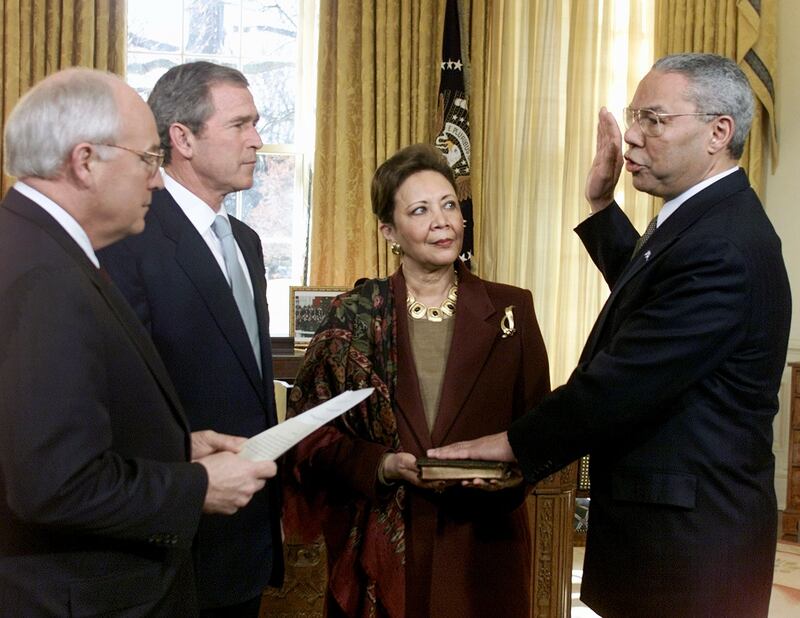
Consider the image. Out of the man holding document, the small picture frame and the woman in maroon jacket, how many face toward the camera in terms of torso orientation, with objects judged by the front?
2

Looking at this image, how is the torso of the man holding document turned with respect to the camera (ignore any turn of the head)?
to the viewer's right

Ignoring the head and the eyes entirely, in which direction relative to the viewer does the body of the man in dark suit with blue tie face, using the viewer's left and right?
facing the viewer and to the right of the viewer

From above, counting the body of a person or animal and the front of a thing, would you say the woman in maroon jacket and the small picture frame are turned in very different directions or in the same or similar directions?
same or similar directions

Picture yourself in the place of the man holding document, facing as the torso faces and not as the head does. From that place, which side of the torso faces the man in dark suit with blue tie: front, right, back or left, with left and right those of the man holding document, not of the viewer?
left

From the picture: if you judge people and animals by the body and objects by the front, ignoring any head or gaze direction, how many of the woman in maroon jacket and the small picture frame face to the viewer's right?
0

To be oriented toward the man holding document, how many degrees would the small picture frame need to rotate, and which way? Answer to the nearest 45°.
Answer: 0° — it already faces them

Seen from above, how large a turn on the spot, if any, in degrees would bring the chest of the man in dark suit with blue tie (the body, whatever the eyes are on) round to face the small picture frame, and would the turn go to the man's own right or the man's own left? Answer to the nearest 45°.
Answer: approximately 135° to the man's own left

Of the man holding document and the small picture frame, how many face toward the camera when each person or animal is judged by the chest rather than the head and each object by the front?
1

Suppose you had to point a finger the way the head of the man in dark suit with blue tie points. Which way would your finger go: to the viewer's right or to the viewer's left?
to the viewer's right

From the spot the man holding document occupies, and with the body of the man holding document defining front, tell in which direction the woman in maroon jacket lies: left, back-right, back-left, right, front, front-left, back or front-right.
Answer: front-left

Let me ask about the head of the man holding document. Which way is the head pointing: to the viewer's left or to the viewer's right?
to the viewer's right

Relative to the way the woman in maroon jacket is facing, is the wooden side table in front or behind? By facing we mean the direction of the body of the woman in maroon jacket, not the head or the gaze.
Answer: behind

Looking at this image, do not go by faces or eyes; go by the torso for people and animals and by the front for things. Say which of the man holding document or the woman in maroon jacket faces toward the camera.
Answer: the woman in maroon jacket

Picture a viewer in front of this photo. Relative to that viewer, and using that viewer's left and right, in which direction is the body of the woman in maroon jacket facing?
facing the viewer
